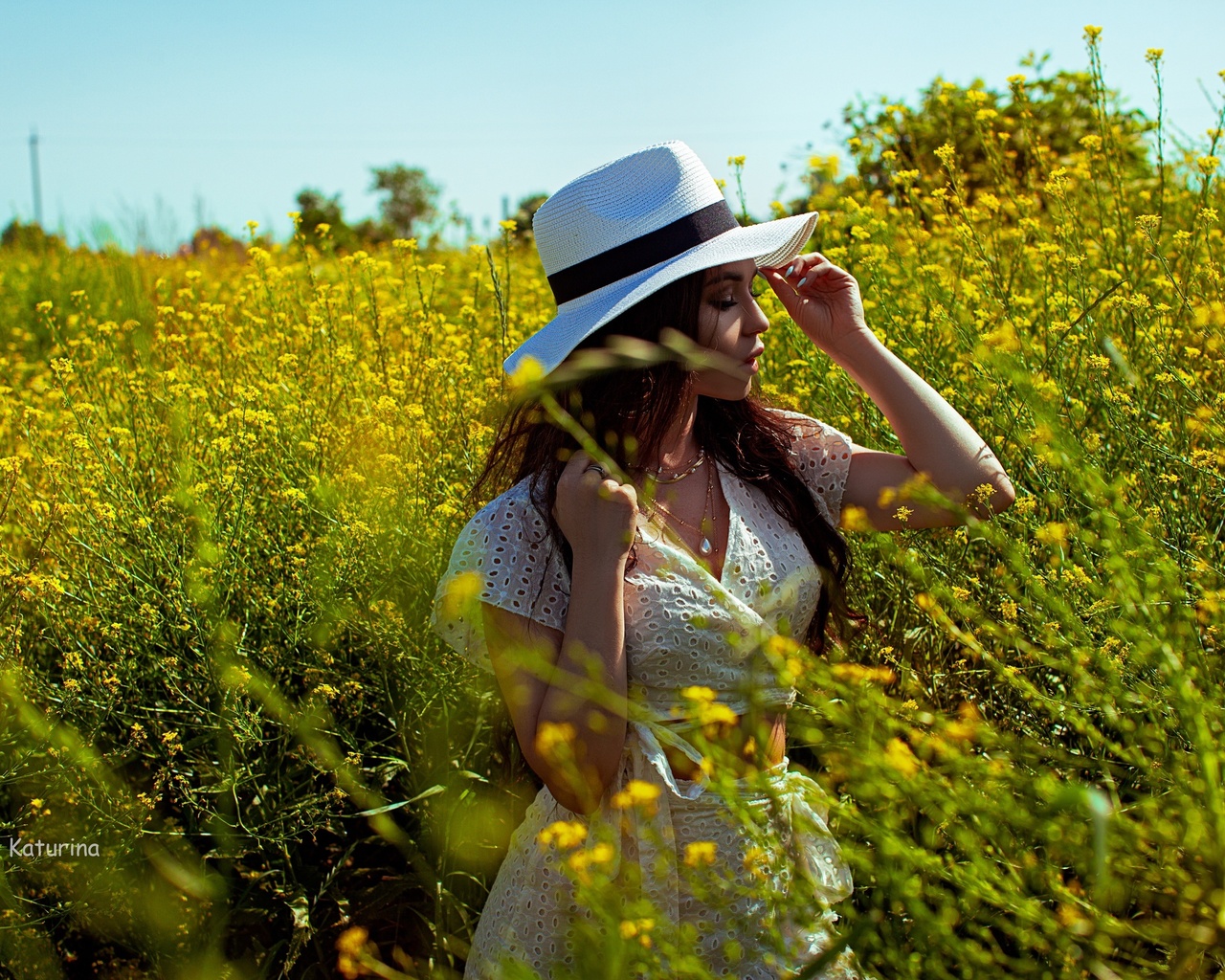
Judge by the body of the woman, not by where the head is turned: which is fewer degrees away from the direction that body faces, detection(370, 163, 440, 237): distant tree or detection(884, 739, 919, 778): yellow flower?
the yellow flower

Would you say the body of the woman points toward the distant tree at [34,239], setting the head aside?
no

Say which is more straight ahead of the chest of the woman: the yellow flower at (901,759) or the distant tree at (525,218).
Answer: the yellow flower

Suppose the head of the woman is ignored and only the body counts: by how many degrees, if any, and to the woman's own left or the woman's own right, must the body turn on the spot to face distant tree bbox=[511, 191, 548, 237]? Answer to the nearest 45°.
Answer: approximately 135° to the woman's own left

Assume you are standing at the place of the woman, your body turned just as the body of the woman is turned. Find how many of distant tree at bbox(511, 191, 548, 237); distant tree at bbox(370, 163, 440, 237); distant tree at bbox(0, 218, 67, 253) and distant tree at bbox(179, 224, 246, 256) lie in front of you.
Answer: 0

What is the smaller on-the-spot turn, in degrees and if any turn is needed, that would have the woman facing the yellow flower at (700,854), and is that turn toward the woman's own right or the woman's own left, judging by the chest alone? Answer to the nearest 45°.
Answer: approximately 45° to the woman's own right

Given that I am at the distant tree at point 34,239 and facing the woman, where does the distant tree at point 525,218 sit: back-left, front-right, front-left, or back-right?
front-left

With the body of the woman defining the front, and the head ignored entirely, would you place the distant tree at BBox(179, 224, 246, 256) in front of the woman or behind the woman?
behind

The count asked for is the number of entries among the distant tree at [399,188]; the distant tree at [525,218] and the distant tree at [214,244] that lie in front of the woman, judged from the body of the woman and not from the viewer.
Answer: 0

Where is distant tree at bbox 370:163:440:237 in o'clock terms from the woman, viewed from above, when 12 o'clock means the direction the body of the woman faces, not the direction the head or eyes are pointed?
The distant tree is roughly at 7 o'clock from the woman.

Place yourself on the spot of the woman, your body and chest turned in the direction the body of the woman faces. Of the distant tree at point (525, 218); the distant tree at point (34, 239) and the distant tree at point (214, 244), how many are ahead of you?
0
